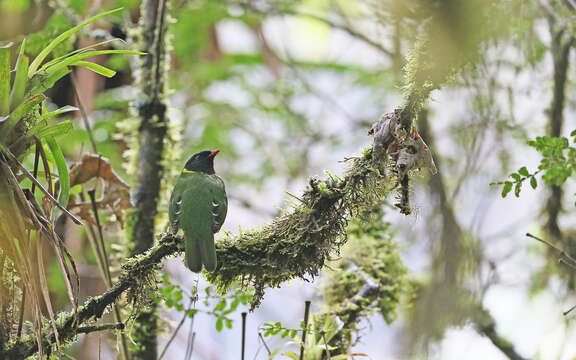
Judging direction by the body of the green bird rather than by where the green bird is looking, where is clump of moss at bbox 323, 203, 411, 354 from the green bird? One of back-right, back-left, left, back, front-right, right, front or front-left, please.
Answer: front-right

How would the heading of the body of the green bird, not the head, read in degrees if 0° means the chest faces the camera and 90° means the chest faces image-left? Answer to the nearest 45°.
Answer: approximately 180°

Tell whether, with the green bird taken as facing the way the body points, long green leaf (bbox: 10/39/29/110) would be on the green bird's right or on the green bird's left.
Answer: on the green bird's left

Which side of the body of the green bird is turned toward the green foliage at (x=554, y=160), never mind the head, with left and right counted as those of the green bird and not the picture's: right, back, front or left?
right
